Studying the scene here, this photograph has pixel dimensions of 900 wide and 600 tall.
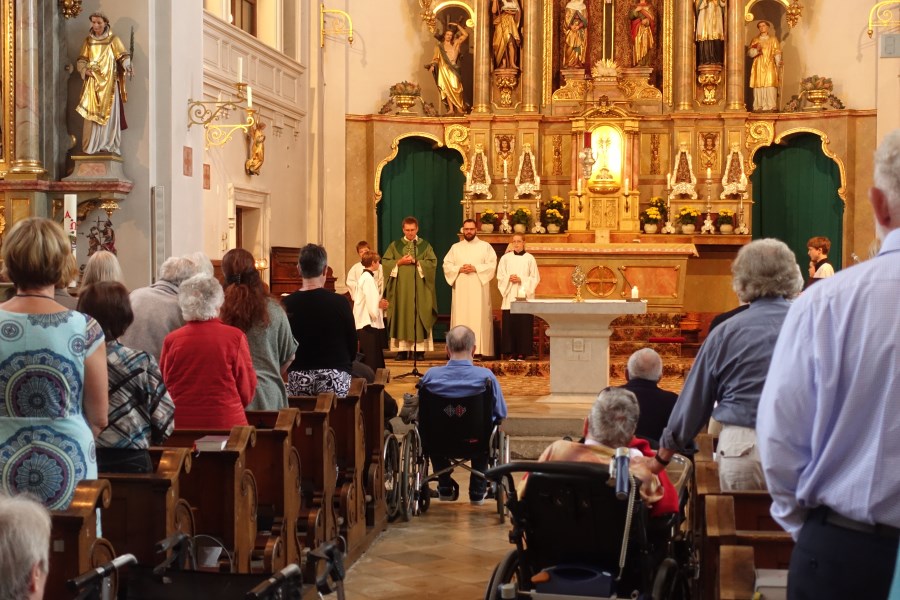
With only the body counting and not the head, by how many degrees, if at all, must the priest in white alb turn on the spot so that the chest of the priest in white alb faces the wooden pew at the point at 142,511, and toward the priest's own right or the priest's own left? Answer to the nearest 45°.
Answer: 0° — they already face it

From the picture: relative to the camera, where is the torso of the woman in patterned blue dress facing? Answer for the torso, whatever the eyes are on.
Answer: away from the camera

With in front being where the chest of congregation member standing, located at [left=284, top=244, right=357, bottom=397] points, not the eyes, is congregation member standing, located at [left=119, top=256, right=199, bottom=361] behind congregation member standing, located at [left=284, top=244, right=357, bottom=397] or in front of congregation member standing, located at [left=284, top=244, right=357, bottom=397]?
behind

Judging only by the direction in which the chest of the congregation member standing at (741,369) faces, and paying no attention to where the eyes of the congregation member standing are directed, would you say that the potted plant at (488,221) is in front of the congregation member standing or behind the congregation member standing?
in front

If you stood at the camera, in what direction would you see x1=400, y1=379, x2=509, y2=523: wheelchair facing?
facing away from the viewer

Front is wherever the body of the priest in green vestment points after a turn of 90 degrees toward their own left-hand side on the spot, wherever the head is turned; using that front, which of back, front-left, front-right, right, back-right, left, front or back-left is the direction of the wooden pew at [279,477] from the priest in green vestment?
right

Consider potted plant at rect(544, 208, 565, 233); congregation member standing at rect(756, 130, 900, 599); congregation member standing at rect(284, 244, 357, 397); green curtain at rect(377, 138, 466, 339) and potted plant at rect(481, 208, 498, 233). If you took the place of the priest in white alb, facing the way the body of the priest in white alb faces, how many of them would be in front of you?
2

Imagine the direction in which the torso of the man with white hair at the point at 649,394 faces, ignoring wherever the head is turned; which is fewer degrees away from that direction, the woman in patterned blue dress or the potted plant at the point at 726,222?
the potted plant

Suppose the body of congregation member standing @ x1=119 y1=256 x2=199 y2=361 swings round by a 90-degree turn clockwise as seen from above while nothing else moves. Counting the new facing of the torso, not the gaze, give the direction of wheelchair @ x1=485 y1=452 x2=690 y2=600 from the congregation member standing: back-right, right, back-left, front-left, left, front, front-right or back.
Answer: front

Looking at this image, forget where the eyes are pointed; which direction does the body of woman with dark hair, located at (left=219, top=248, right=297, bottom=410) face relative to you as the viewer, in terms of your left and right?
facing away from the viewer

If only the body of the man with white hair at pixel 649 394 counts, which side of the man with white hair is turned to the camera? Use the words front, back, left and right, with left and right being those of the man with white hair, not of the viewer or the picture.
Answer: back

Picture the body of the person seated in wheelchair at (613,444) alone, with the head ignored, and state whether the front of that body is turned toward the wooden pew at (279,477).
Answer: no

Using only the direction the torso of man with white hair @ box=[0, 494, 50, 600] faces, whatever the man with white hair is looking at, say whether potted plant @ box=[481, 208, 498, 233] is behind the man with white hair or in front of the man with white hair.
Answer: in front

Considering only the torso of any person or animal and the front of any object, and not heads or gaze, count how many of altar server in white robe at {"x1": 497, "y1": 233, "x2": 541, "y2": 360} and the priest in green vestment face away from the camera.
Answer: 0

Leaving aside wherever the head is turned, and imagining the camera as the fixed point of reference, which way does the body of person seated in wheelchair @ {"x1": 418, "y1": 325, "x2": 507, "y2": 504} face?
away from the camera

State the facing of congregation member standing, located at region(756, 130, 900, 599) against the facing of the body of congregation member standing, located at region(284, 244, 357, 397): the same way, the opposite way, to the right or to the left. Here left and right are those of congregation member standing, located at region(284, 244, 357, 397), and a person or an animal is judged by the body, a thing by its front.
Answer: the same way

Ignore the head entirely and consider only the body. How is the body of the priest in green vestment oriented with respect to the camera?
toward the camera

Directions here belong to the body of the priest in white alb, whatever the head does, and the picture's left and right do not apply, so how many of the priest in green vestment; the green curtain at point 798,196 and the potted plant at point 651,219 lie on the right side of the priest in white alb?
1

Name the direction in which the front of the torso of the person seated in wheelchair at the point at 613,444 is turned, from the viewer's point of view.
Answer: away from the camera

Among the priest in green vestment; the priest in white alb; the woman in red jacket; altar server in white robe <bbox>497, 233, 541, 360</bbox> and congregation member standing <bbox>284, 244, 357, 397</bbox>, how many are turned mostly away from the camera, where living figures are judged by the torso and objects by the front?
2

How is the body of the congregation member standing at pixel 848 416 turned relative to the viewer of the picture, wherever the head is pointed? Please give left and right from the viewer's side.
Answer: facing away from the viewer
